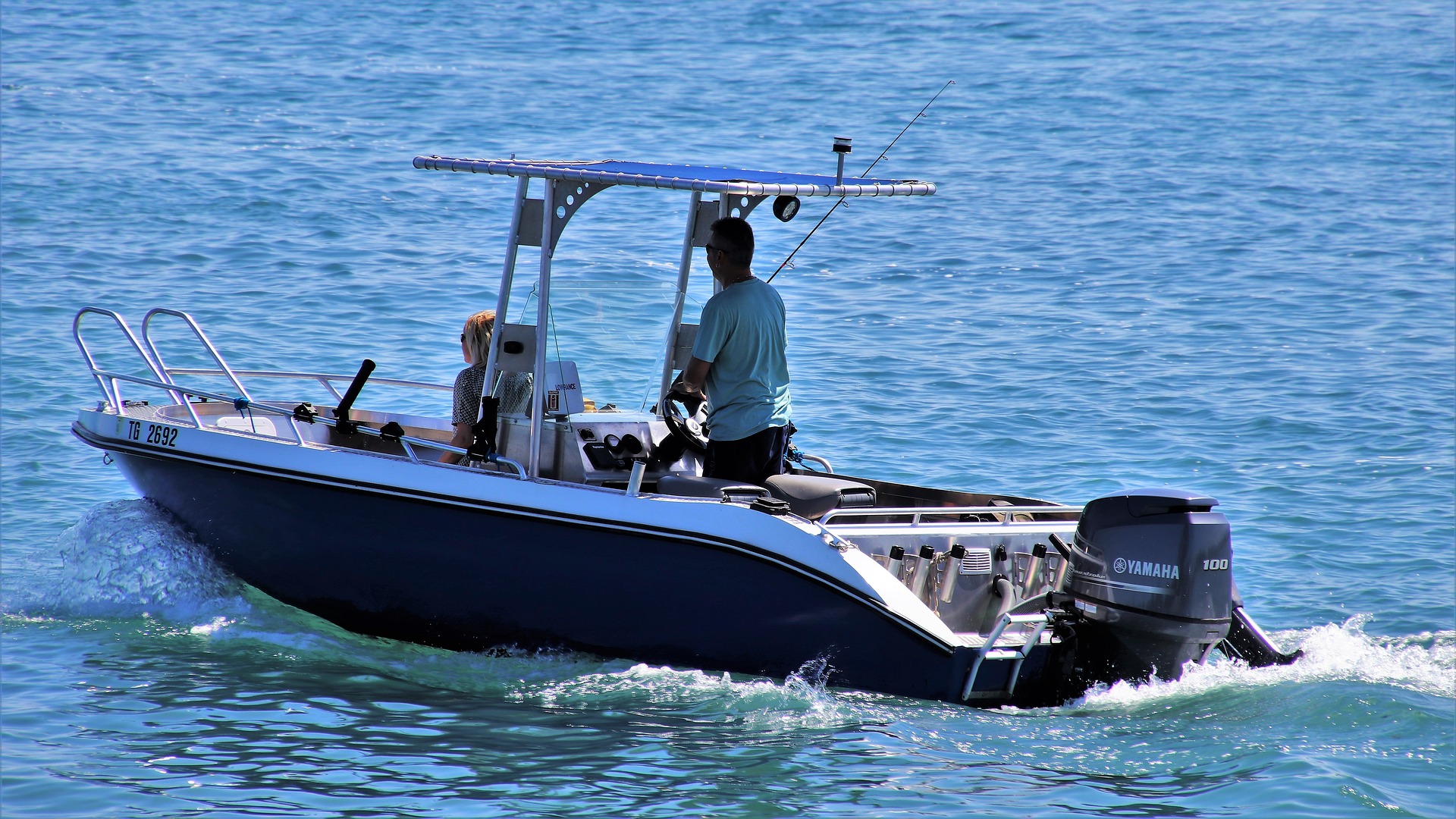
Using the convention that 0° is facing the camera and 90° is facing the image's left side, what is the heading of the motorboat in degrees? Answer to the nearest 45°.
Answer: approximately 135°

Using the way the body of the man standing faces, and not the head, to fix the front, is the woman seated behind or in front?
in front

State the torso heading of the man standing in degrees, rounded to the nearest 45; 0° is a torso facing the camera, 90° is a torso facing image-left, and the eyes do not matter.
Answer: approximately 135°

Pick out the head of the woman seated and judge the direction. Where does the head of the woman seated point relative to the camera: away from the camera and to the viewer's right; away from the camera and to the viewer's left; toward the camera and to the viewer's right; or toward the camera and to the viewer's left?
away from the camera and to the viewer's left
